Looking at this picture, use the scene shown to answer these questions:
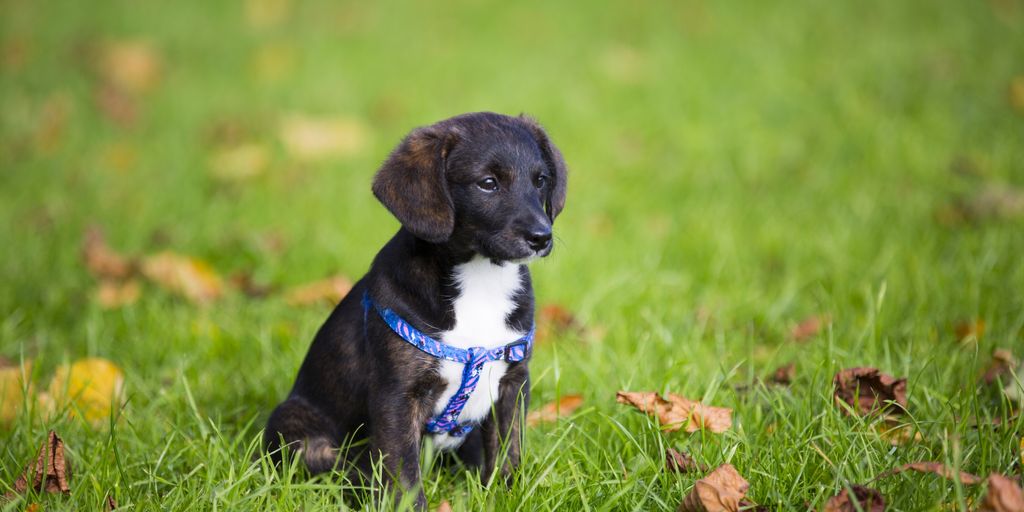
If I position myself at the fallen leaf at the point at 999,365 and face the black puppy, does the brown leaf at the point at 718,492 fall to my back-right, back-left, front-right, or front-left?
front-left

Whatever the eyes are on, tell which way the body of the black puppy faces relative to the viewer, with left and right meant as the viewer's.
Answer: facing the viewer and to the right of the viewer

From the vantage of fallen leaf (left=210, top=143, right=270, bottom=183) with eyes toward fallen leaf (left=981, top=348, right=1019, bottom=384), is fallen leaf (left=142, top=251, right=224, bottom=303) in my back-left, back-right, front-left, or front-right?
front-right

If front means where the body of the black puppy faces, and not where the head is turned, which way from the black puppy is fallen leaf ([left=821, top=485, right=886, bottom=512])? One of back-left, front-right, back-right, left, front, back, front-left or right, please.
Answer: front

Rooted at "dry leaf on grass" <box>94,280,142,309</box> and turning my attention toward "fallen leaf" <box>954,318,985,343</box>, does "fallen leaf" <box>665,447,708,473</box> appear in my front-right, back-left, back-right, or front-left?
front-right

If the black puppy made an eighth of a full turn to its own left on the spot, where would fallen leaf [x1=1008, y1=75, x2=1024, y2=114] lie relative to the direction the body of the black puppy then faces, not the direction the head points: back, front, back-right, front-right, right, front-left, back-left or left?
front-left

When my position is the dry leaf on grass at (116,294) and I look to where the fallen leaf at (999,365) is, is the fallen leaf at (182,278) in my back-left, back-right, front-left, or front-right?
front-left

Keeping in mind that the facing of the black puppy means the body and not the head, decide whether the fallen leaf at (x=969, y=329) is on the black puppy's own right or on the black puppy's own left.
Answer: on the black puppy's own left

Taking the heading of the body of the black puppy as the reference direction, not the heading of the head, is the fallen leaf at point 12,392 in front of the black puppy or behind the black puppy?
behind
